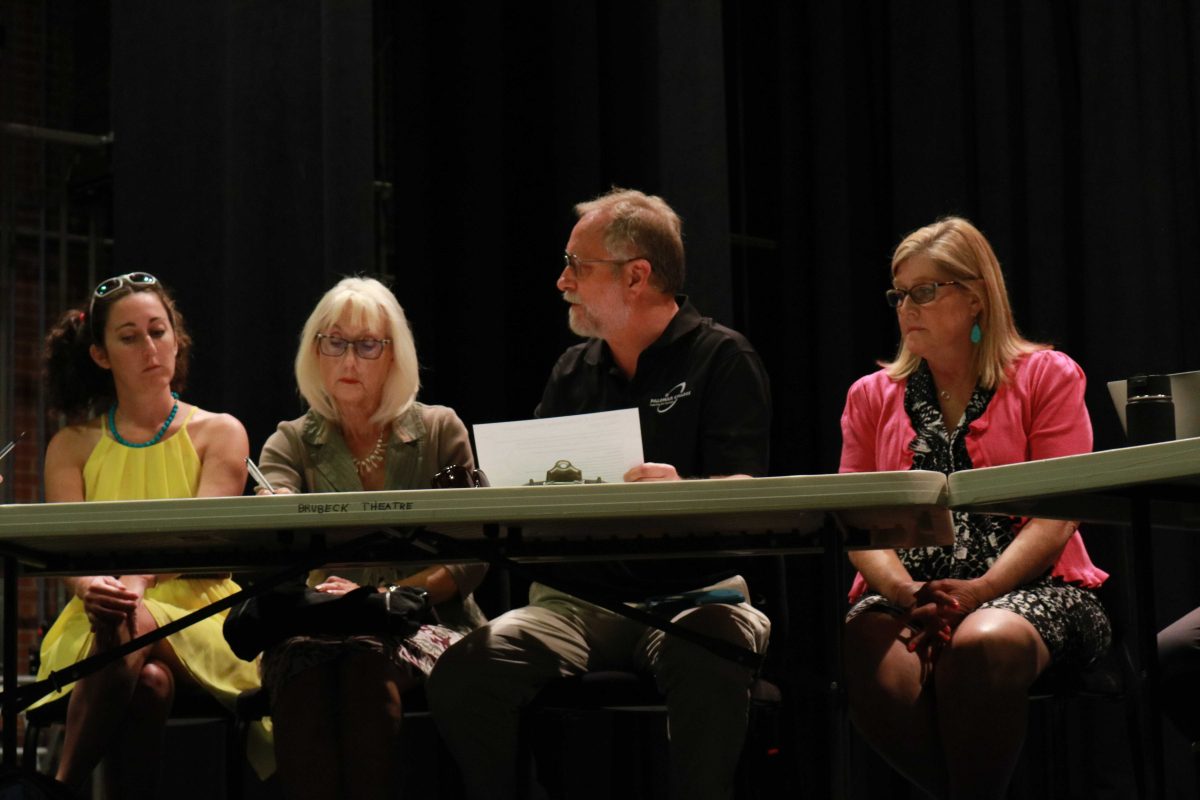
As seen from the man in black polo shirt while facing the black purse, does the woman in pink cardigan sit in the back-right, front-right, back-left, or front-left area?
back-left

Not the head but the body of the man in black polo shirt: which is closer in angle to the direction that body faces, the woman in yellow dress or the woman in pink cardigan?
the woman in yellow dress

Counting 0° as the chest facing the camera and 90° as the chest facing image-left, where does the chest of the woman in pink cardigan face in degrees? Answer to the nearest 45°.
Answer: approximately 45°

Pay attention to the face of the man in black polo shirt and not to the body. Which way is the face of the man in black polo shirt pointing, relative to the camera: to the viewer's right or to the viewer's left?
to the viewer's left

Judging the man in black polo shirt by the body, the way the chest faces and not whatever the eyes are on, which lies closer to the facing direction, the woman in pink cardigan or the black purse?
the black purse

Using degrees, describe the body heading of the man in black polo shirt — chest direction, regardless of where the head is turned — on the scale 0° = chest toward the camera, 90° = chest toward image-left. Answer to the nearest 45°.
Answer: approximately 45°

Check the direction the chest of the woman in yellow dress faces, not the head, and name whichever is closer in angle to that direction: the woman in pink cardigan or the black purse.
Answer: the black purse

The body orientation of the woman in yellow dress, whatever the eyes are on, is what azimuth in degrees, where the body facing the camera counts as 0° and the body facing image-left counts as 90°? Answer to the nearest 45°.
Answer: approximately 0°

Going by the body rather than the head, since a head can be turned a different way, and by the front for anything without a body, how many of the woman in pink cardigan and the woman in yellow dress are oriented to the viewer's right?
0

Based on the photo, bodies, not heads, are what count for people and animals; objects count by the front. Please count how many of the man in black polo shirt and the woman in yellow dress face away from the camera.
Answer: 0

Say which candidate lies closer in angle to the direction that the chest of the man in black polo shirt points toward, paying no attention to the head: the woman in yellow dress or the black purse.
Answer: the black purse

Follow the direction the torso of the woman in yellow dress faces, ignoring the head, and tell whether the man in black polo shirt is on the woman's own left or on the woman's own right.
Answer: on the woman's own left

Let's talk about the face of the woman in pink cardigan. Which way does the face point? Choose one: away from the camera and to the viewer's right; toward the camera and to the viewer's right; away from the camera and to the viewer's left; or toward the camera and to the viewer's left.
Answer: toward the camera and to the viewer's left
